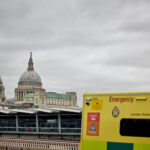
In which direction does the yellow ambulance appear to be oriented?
to the viewer's right

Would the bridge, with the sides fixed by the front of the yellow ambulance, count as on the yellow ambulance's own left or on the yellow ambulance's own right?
on the yellow ambulance's own left
